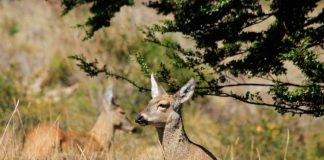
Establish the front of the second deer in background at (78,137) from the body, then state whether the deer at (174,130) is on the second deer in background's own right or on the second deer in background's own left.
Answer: on the second deer in background's own right

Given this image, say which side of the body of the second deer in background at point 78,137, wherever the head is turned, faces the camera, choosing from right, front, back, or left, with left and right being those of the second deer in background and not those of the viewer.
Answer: right
